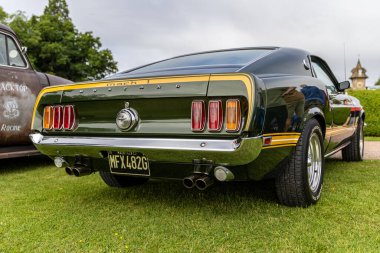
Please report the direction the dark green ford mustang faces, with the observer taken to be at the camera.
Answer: facing away from the viewer and to the right of the viewer

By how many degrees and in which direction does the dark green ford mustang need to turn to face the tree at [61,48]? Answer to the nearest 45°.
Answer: approximately 45° to its left
